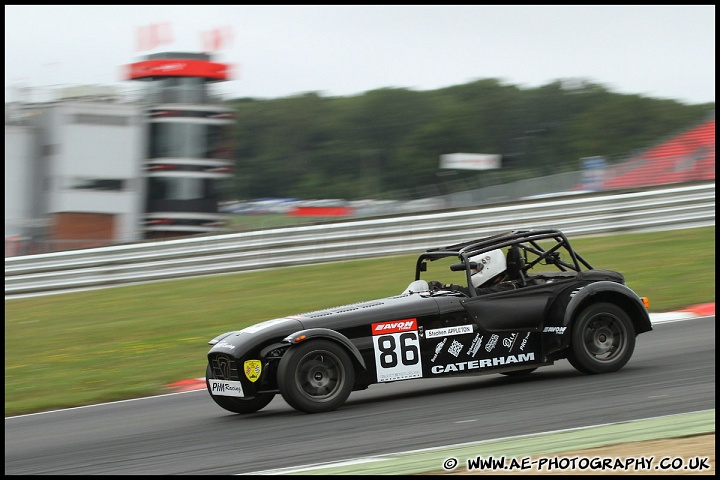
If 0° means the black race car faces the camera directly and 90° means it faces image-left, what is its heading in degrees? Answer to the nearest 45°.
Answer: approximately 45°

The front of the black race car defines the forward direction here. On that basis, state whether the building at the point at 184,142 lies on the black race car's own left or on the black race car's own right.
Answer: on the black race car's own right

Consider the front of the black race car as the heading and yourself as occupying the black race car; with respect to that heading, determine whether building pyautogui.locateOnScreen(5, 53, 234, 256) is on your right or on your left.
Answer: on your right

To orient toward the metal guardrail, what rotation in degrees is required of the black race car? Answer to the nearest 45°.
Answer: approximately 135° to its right
